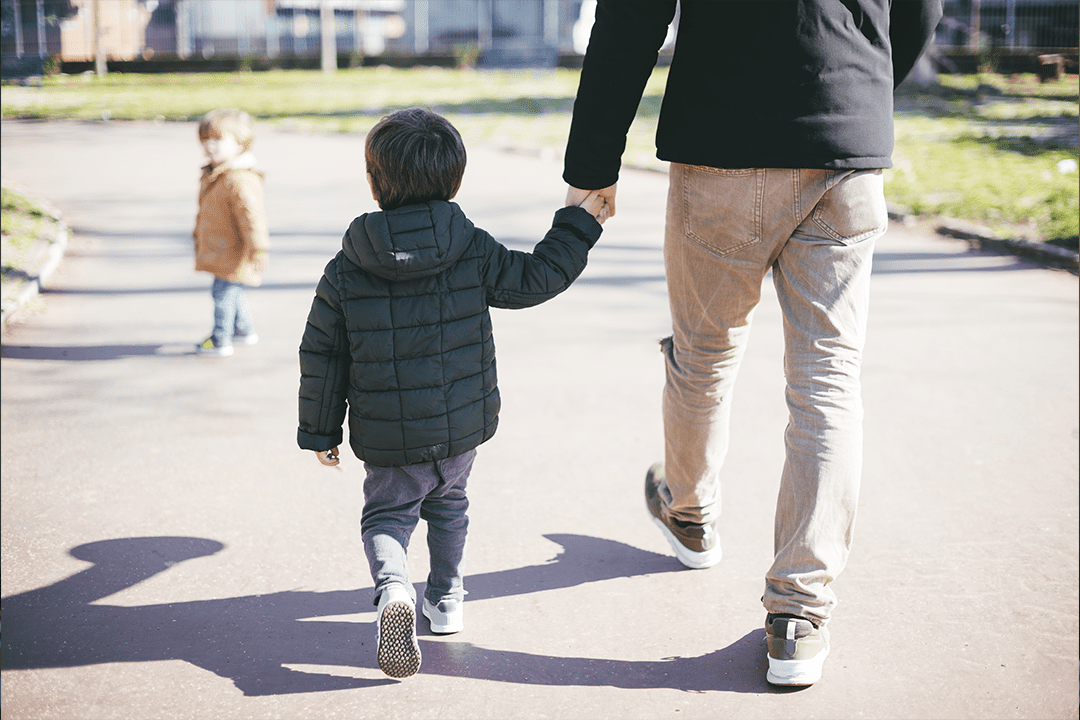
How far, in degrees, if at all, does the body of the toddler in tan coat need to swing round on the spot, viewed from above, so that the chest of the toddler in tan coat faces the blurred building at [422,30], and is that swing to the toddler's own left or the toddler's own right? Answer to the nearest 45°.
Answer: approximately 135° to the toddler's own right

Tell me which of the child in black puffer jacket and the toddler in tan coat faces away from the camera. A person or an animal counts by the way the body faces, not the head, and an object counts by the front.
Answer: the child in black puffer jacket

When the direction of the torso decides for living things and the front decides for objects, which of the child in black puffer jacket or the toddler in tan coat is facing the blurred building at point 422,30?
the child in black puffer jacket

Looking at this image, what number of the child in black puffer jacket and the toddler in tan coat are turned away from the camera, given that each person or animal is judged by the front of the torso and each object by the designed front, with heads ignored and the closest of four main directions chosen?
1

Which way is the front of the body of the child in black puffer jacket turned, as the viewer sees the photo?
away from the camera

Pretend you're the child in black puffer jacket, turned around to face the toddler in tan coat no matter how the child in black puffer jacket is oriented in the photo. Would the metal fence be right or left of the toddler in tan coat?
right

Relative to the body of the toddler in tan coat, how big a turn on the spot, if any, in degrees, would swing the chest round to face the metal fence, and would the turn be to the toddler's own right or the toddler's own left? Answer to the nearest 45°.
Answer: approximately 180°

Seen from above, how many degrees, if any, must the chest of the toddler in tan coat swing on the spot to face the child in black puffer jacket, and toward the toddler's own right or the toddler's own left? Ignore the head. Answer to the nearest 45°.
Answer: approximately 45° to the toddler's own left
